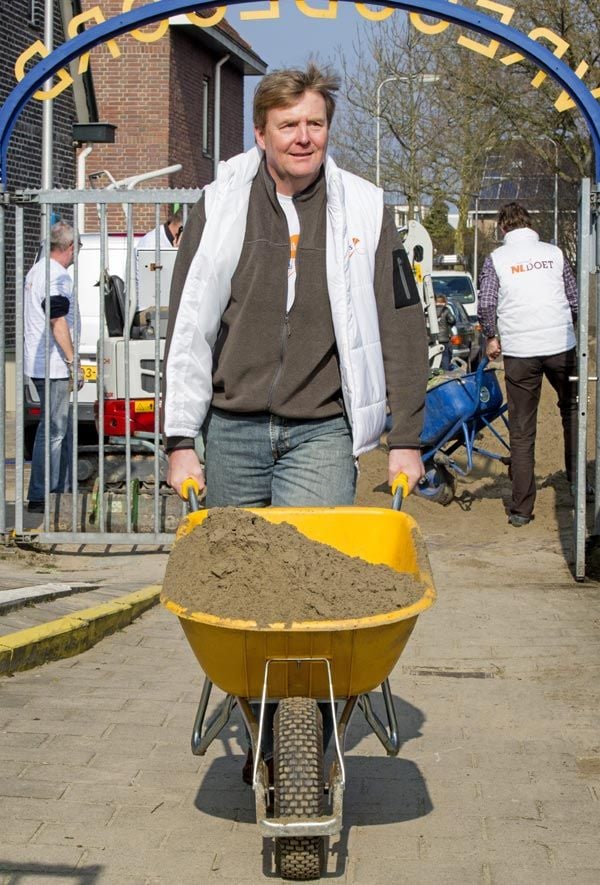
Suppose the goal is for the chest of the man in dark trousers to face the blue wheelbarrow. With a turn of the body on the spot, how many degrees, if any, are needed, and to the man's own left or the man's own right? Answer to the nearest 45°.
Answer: approximately 45° to the man's own left

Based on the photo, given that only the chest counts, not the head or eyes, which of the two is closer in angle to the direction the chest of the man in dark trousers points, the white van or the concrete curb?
the white van

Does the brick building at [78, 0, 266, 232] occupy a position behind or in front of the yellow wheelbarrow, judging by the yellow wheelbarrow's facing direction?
behind

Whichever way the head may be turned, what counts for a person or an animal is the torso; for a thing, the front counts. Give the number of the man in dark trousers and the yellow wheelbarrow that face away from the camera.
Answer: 1

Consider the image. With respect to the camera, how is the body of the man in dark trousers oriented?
away from the camera

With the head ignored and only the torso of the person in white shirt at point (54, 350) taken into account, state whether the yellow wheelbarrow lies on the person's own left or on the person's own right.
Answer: on the person's own right

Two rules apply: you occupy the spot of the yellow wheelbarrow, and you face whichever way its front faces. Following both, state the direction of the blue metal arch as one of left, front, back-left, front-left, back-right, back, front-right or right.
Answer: back

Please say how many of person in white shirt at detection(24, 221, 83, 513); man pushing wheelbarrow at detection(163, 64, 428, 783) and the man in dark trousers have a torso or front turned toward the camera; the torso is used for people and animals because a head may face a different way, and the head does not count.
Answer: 1

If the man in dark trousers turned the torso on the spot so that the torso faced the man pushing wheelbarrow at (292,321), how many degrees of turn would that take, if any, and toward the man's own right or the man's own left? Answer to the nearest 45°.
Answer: approximately 180°
